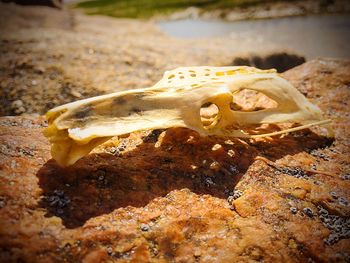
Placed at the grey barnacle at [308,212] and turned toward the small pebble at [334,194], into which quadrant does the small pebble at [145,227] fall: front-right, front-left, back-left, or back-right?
back-left
